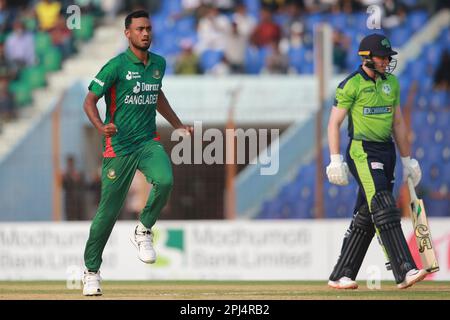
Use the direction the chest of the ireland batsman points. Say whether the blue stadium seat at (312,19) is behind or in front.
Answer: behind

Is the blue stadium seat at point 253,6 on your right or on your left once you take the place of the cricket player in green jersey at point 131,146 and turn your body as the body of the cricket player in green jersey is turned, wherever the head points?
on your left

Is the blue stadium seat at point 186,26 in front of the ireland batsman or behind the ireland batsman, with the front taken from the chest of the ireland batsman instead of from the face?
behind

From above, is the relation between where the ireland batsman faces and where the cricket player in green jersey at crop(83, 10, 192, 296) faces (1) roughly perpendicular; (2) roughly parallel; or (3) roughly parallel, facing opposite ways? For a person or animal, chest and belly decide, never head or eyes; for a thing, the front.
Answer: roughly parallel

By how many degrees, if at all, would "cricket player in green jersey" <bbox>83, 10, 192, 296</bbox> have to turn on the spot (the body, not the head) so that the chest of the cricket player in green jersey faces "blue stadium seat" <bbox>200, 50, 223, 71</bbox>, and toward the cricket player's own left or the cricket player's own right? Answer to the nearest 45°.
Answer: approximately 135° to the cricket player's own left

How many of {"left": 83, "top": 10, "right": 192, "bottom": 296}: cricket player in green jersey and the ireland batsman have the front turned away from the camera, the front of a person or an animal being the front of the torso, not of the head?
0

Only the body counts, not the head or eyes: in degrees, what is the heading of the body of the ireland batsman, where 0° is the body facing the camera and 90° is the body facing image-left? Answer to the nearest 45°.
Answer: approximately 315°

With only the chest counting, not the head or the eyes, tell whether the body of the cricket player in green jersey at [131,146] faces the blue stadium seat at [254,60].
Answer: no

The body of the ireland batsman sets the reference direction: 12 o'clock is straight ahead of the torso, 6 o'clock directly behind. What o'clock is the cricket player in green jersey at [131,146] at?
The cricket player in green jersey is roughly at 4 o'clock from the ireland batsman.

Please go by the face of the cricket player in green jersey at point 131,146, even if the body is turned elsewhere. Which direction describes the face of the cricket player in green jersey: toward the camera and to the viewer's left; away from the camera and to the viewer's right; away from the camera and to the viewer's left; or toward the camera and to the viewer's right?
toward the camera and to the viewer's right

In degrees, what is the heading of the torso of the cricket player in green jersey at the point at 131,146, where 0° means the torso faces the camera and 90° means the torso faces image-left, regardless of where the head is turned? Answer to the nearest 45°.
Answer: approximately 315°

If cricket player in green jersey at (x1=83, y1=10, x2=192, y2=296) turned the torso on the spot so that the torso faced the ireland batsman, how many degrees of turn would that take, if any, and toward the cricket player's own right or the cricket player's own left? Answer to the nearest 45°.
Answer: approximately 45° to the cricket player's own left

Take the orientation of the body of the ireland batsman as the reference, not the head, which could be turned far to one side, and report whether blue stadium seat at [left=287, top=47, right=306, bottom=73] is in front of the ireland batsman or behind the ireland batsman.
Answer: behind
